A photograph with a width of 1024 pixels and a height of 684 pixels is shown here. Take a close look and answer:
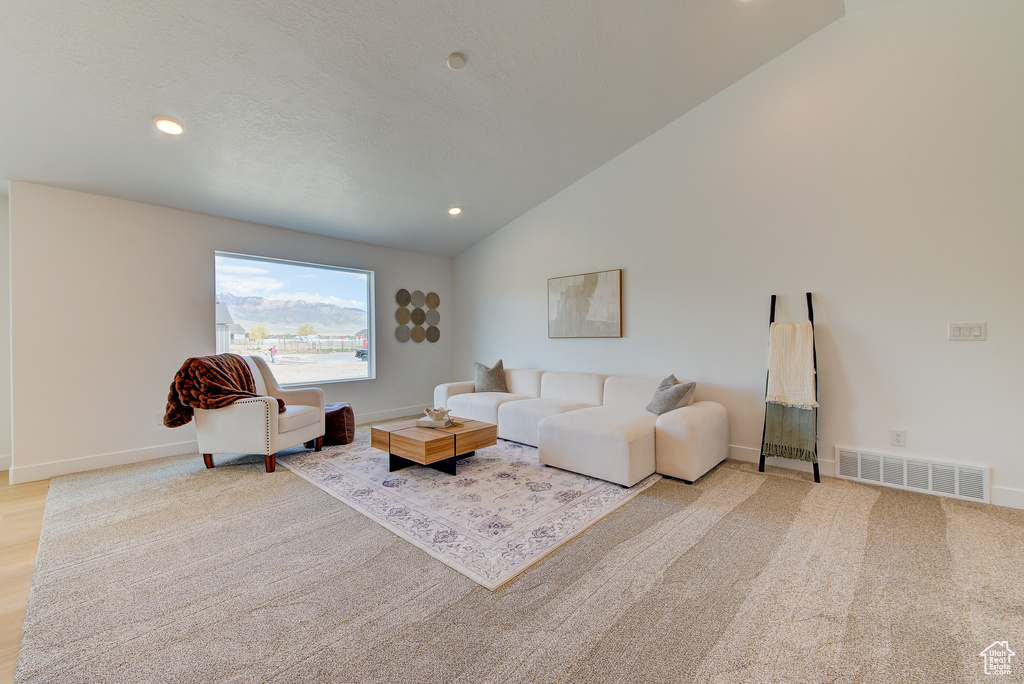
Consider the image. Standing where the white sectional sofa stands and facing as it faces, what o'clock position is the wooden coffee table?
The wooden coffee table is roughly at 1 o'clock from the white sectional sofa.

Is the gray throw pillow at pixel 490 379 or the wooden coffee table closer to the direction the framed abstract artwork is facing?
the wooden coffee table

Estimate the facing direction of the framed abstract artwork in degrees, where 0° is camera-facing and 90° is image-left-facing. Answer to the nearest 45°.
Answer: approximately 45°

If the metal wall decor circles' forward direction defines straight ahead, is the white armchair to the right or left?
on its right

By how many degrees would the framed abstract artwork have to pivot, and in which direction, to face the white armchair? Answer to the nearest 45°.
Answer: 0° — it already faces it

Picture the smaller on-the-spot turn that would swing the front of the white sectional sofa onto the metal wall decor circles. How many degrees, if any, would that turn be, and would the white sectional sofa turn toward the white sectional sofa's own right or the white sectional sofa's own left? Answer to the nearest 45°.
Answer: approximately 90° to the white sectional sofa's own right

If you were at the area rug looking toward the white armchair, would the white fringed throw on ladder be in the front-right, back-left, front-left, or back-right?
back-right

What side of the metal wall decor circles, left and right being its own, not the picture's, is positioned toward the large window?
right

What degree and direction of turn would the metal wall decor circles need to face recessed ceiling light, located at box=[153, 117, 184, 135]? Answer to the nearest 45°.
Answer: approximately 90° to its right

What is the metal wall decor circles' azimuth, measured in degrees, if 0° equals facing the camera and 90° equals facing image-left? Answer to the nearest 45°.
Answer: approximately 315°

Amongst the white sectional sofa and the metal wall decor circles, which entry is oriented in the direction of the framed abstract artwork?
the metal wall decor circles

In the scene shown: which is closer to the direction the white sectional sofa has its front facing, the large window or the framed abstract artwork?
the large window

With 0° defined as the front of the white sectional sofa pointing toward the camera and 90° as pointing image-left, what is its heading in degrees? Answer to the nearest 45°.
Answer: approximately 45°
